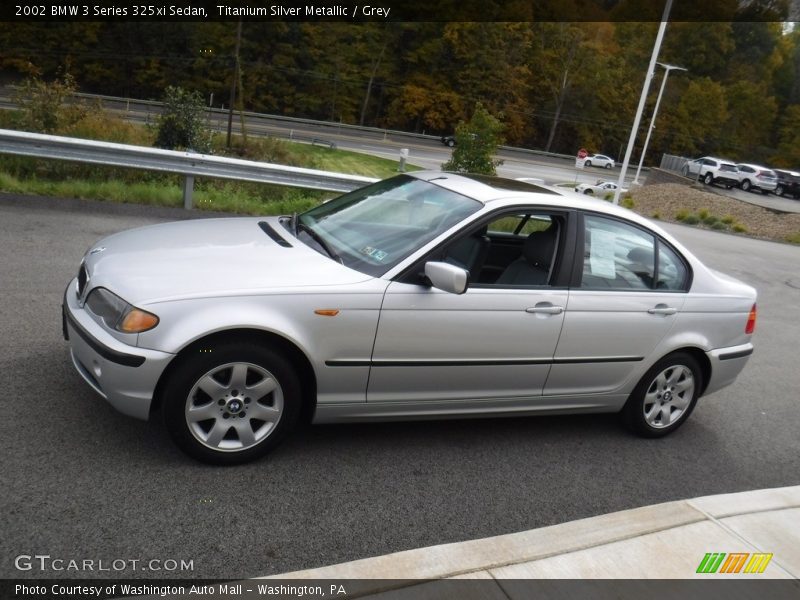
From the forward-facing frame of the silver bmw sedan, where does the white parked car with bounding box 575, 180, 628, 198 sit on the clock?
The white parked car is roughly at 5 o'clock from the silver bmw sedan.

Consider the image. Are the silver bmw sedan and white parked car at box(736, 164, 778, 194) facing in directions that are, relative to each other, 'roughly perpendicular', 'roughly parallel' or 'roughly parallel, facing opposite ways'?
roughly perpendicular

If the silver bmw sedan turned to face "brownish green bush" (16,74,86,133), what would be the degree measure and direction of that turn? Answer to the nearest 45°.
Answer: approximately 90° to its right

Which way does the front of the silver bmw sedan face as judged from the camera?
facing the viewer and to the left of the viewer

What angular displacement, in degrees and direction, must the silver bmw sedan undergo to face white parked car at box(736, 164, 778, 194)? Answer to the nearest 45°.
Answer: approximately 180°

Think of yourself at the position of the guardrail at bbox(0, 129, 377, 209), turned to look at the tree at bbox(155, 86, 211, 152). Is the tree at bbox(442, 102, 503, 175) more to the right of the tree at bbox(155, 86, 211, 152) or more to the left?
right

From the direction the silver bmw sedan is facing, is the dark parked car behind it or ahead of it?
behind

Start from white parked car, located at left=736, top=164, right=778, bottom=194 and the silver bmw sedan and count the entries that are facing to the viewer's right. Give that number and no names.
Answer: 0
